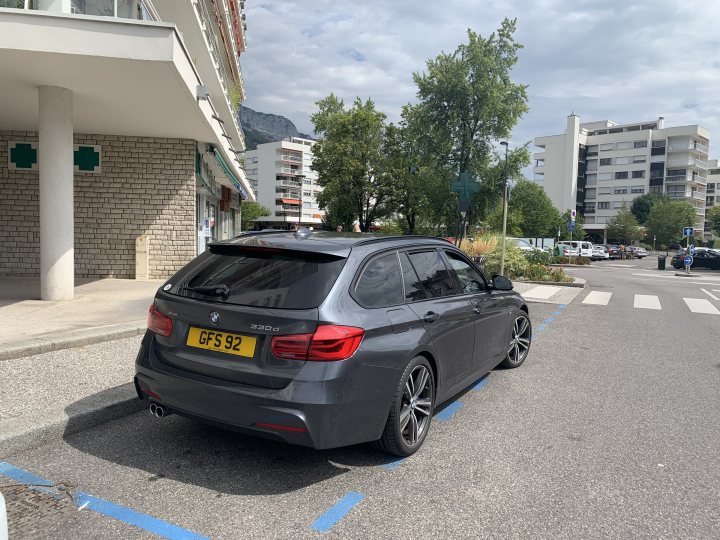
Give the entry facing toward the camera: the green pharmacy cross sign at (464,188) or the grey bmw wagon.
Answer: the green pharmacy cross sign

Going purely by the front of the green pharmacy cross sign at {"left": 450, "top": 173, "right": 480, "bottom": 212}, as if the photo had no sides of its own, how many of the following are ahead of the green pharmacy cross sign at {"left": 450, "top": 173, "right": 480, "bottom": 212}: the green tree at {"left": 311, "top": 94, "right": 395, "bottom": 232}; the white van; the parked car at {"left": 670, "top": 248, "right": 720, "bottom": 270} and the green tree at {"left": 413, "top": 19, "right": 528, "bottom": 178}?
0

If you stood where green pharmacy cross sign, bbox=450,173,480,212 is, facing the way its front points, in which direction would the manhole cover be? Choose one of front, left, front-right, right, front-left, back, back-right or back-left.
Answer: front

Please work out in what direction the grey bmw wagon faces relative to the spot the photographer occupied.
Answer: facing away from the viewer and to the right of the viewer

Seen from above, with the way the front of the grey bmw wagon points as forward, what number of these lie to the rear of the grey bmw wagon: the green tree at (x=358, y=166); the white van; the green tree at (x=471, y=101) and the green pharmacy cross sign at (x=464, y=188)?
0

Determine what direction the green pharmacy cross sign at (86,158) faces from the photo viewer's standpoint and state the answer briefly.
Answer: facing the viewer

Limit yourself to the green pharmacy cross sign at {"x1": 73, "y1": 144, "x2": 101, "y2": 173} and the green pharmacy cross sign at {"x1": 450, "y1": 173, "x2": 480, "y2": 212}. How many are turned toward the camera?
2

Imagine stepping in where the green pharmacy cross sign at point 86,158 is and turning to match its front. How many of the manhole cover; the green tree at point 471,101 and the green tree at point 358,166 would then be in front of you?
1

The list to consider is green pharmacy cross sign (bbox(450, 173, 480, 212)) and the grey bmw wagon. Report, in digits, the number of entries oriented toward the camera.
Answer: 1

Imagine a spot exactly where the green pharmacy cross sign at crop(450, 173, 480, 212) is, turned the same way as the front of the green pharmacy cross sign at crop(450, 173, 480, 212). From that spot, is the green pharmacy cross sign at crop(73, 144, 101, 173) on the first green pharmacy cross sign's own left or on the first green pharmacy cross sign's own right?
on the first green pharmacy cross sign's own right

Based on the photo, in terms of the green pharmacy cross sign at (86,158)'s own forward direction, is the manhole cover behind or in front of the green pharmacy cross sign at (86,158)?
in front

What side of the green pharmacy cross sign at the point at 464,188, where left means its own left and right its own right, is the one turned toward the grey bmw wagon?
front

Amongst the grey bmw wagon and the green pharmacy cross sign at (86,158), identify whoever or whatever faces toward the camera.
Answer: the green pharmacy cross sign

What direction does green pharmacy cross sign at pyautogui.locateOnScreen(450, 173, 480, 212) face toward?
toward the camera

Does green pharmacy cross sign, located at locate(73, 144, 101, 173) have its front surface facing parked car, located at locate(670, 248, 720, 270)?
no

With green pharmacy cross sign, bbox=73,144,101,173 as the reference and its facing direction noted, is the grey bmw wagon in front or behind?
in front

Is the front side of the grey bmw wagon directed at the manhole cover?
no

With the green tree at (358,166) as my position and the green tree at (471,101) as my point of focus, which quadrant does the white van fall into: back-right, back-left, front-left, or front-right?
front-left

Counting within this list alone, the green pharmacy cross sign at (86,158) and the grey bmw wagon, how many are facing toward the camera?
1

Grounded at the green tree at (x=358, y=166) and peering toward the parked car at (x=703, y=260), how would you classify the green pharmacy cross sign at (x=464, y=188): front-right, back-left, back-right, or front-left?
front-right
